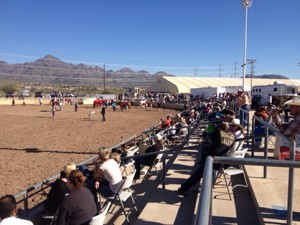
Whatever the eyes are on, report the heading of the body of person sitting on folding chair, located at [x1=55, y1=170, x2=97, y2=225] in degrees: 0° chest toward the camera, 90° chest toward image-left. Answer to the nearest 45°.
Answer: approximately 135°

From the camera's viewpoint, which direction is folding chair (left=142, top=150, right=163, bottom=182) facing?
to the viewer's left

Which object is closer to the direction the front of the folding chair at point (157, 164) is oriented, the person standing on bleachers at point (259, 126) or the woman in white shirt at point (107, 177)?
the woman in white shirt

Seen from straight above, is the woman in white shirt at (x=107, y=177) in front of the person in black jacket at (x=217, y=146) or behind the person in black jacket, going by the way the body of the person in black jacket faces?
in front

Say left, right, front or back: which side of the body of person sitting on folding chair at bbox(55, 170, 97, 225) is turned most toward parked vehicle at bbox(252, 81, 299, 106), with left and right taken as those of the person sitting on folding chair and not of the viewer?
right

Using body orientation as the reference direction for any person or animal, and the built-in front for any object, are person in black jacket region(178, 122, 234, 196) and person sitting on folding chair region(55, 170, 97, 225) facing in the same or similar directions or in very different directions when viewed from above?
same or similar directions

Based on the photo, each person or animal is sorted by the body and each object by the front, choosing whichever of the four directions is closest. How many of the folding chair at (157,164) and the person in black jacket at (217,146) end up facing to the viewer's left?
2

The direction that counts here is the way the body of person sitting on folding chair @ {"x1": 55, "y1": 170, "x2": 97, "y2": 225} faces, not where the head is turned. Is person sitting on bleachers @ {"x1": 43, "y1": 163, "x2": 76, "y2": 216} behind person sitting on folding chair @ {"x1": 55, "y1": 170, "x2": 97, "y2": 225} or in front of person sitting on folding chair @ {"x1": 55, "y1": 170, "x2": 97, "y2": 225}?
in front

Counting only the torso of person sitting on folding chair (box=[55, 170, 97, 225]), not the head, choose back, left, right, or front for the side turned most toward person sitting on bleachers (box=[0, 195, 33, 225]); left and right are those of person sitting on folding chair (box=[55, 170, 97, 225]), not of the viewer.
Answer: left

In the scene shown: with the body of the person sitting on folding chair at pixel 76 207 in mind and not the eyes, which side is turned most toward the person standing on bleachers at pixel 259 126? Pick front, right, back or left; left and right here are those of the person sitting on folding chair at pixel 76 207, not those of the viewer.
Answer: right

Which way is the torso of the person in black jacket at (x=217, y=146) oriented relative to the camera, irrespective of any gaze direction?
to the viewer's left

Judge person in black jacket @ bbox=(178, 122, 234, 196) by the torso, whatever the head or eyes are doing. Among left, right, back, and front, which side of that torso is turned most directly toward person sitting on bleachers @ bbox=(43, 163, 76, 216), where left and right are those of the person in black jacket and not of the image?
front

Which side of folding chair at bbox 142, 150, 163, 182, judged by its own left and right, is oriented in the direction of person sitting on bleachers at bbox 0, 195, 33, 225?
left

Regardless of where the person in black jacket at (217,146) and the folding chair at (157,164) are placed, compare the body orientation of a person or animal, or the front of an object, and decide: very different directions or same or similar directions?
same or similar directions
